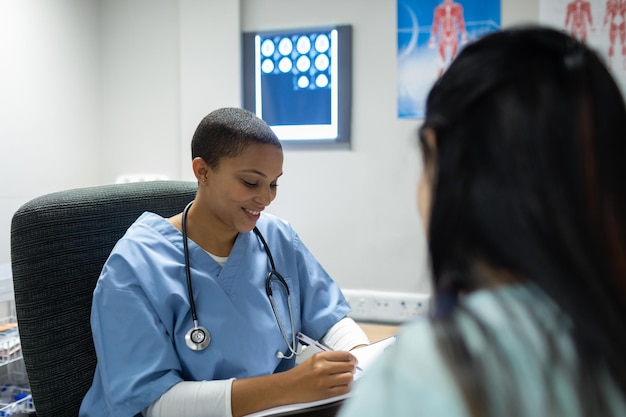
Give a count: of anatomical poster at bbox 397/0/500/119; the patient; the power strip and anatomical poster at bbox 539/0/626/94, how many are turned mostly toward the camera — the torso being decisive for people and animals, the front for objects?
3

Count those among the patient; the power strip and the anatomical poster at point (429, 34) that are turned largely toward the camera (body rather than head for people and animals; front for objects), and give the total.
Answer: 2

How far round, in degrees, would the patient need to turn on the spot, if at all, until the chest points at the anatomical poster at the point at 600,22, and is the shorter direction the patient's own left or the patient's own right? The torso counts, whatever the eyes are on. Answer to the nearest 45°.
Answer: approximately 45° to the patient's own right

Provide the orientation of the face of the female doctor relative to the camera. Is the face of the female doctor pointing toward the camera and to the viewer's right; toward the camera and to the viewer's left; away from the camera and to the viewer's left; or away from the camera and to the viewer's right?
toward the camera and to the viewer's right

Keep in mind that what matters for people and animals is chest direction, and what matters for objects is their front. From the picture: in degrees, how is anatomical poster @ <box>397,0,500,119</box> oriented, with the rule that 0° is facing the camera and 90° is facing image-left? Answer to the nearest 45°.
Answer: approximately 0°

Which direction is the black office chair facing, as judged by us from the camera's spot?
facing the viewer and to the right of the viewer

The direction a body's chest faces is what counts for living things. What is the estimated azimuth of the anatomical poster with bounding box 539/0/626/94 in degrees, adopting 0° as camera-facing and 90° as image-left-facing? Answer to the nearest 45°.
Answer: approximately 0°

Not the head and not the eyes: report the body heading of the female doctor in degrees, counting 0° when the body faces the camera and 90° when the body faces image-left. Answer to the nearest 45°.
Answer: approximately 315°

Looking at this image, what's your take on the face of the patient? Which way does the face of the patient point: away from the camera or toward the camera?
away from the camera

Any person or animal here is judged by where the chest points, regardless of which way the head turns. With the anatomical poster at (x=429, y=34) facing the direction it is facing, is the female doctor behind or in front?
in front
